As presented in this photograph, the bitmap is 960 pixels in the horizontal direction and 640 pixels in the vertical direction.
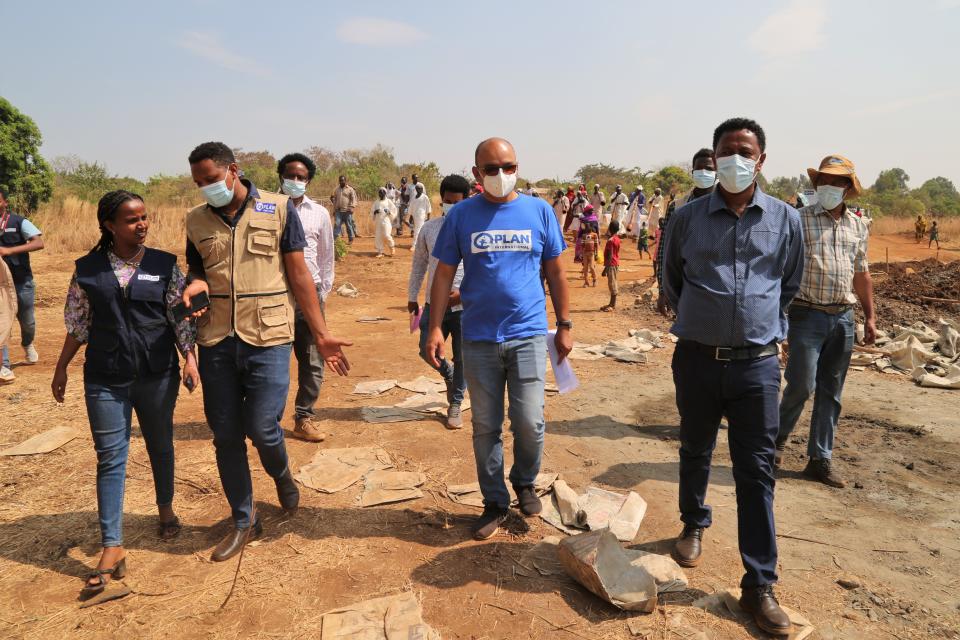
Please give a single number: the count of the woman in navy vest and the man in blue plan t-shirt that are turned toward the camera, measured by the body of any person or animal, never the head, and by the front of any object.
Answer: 2

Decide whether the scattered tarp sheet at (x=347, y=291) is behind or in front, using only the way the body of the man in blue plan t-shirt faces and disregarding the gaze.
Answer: behind

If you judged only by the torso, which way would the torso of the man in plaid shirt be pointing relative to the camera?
toward the camera

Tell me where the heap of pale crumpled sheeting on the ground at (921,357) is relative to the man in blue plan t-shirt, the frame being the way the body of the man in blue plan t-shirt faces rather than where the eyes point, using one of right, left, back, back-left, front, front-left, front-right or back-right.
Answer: back-left

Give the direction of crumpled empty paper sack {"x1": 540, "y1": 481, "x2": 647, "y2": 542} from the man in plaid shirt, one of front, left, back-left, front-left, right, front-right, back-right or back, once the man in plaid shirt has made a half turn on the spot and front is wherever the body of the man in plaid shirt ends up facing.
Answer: back-left

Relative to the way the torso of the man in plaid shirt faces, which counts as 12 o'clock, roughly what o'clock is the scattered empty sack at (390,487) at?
The scattered empty sack is roughly at 2 o'clock from the man in plaid shirt.

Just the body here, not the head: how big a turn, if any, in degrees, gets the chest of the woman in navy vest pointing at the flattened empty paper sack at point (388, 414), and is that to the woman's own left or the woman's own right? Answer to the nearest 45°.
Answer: approximately 135° to the woman's own left

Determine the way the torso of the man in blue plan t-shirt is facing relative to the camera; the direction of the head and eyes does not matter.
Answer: toward the camera

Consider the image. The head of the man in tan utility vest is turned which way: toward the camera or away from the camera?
toward the camera

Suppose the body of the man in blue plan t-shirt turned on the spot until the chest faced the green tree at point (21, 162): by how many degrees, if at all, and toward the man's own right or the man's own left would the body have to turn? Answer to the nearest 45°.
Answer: approximately 135° to the man's own right

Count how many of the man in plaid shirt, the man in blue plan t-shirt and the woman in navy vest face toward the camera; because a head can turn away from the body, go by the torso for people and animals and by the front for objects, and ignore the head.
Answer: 3

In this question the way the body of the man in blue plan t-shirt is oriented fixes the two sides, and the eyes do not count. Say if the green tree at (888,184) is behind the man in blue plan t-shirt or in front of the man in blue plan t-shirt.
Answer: behind

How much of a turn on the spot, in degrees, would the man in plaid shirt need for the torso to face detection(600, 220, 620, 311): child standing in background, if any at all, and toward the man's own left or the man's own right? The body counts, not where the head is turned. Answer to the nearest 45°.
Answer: approximately 135° to the man's own right
